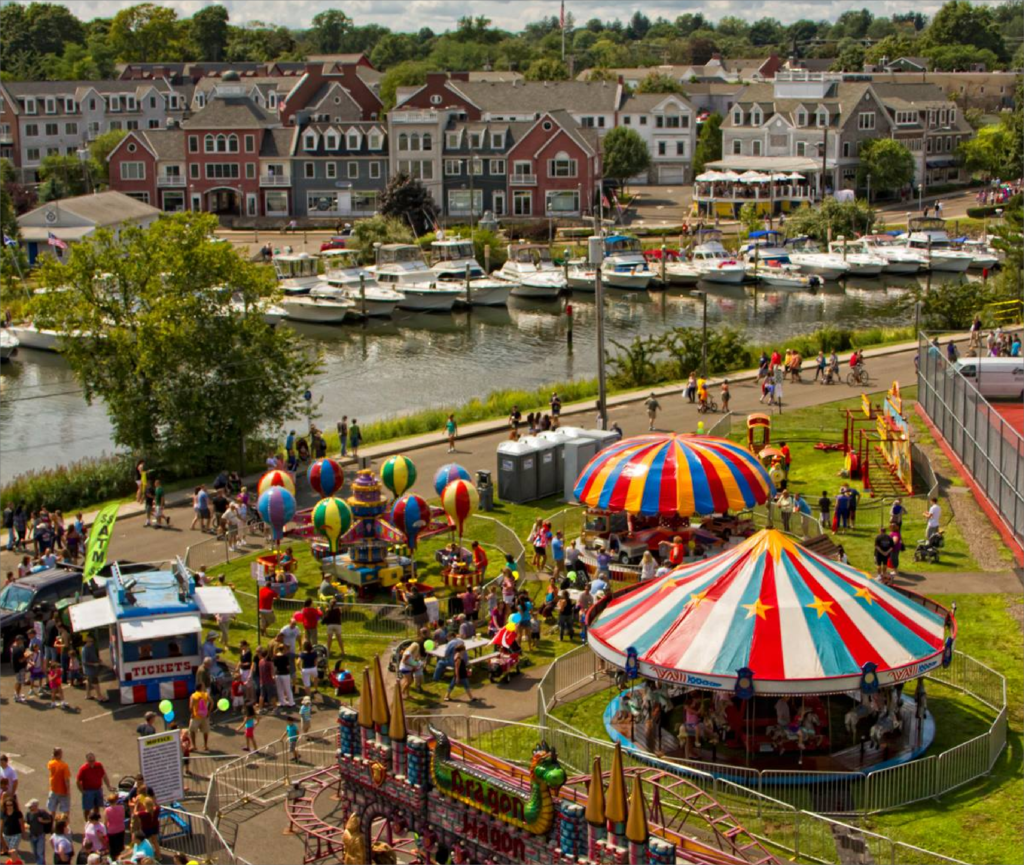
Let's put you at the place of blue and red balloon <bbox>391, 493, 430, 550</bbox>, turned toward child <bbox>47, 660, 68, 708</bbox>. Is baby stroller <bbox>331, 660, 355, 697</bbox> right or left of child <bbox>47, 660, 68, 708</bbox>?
left

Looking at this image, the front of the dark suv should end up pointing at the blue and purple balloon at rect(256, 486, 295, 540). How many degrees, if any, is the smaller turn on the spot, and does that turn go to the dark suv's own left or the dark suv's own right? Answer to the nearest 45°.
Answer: approximately 180°

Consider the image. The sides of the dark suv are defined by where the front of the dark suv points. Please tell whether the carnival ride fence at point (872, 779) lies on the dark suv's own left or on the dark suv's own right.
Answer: on the dark suv's own left

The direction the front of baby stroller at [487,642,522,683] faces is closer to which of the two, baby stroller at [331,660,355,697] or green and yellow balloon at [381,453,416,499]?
the baby stroller

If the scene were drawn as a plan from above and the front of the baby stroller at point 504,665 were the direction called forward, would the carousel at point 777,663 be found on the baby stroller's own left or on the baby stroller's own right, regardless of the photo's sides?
on the baby stroller's own left

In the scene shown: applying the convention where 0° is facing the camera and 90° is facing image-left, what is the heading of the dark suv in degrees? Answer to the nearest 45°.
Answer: approximately 45°
